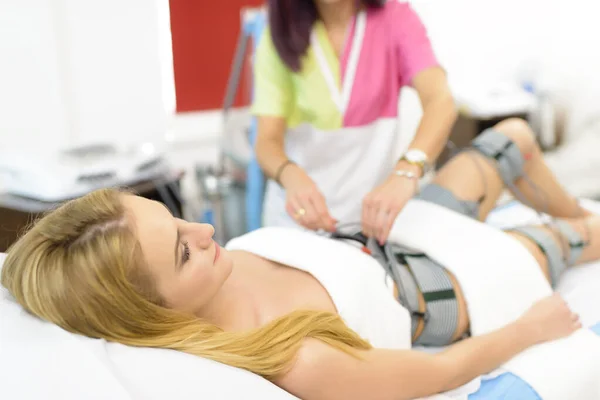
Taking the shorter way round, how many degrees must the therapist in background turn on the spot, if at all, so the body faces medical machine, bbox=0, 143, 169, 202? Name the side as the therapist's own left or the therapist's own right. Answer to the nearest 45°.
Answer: approximately 90° to the therapist's own right

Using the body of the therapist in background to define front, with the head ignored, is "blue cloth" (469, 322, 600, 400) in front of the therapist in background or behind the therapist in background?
in front

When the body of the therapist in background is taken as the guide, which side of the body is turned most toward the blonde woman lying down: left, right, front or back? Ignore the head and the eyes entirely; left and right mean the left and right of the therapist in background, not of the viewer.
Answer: front

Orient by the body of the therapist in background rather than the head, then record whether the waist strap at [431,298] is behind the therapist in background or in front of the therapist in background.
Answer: in front

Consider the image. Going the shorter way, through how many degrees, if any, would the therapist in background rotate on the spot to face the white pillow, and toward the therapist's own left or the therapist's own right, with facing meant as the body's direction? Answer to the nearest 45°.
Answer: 0° — they already face it

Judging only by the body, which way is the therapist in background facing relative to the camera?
toward the camera
